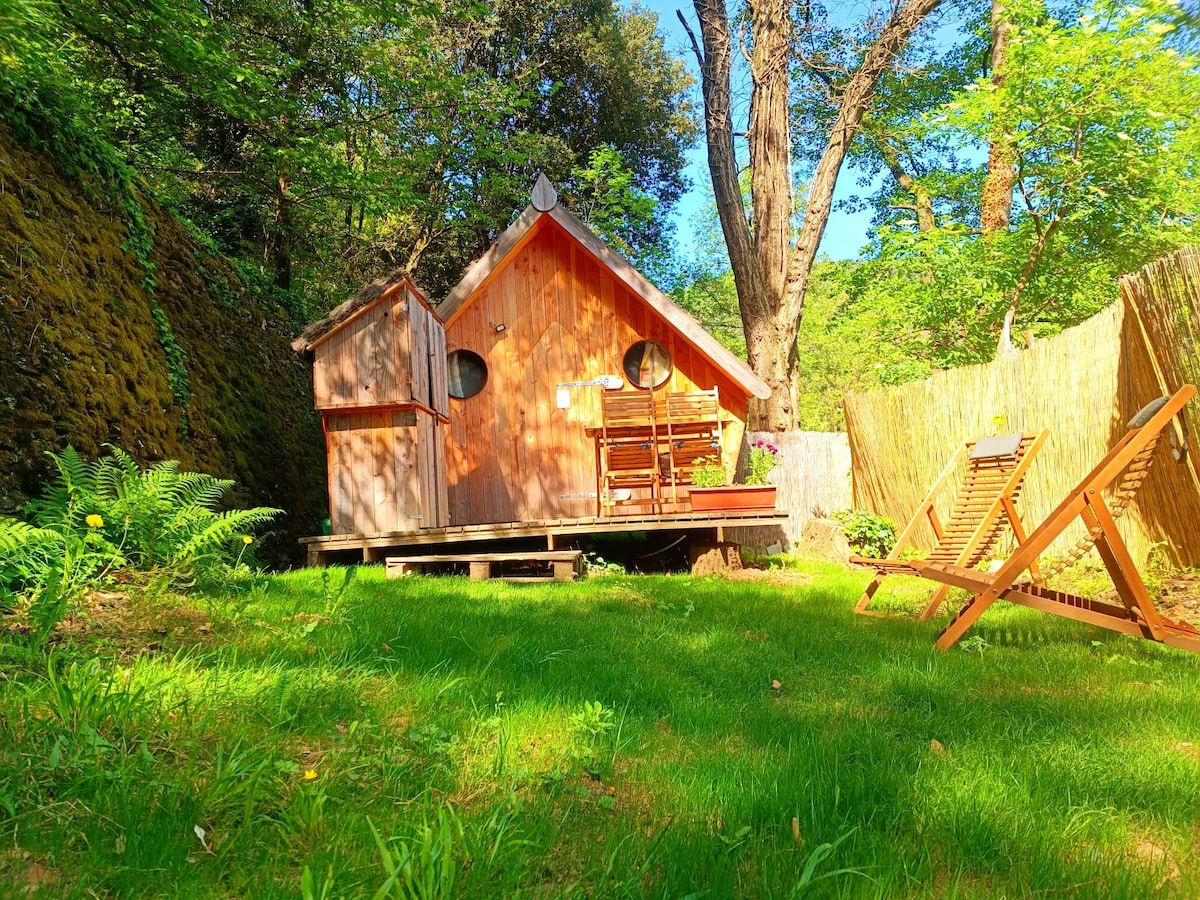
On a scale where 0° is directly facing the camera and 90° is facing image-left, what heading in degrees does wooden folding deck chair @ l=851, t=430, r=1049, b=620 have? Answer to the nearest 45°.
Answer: approximately 45°

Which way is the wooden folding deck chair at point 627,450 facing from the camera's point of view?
toward the camera

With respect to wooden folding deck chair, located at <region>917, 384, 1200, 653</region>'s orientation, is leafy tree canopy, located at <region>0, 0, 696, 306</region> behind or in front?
in front

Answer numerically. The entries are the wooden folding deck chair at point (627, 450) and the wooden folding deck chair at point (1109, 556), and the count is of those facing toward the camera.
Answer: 1

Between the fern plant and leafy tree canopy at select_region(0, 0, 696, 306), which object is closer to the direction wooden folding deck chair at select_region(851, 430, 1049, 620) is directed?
the fern plant

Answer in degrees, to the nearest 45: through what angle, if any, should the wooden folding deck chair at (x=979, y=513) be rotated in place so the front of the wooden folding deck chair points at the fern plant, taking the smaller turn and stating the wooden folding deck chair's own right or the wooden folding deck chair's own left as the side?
0° — it already faces it

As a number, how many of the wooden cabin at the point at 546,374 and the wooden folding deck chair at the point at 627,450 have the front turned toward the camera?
2

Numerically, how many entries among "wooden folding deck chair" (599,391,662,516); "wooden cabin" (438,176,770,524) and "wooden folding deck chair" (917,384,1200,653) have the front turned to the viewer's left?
1

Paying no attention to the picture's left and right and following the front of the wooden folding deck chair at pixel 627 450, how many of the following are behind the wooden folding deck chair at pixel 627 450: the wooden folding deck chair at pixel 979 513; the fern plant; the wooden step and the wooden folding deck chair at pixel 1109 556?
0

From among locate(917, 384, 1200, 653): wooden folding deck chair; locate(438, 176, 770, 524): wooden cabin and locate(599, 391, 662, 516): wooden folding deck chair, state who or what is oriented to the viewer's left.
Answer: locate(917, 384, 1200, 653): wooden folding deck chair

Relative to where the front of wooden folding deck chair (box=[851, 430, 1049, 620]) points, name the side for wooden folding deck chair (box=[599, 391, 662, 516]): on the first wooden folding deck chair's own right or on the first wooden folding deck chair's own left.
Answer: on the first wooden folding deck chair's own right

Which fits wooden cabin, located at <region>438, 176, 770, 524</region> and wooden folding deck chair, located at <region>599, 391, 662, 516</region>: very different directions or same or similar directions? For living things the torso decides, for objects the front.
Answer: same or similar directions

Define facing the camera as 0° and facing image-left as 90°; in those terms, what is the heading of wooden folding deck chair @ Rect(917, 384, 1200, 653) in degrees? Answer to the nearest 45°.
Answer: approximately 90°

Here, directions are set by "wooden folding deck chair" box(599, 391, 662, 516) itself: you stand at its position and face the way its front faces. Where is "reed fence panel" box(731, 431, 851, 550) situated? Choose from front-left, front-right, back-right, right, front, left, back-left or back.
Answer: back-left
